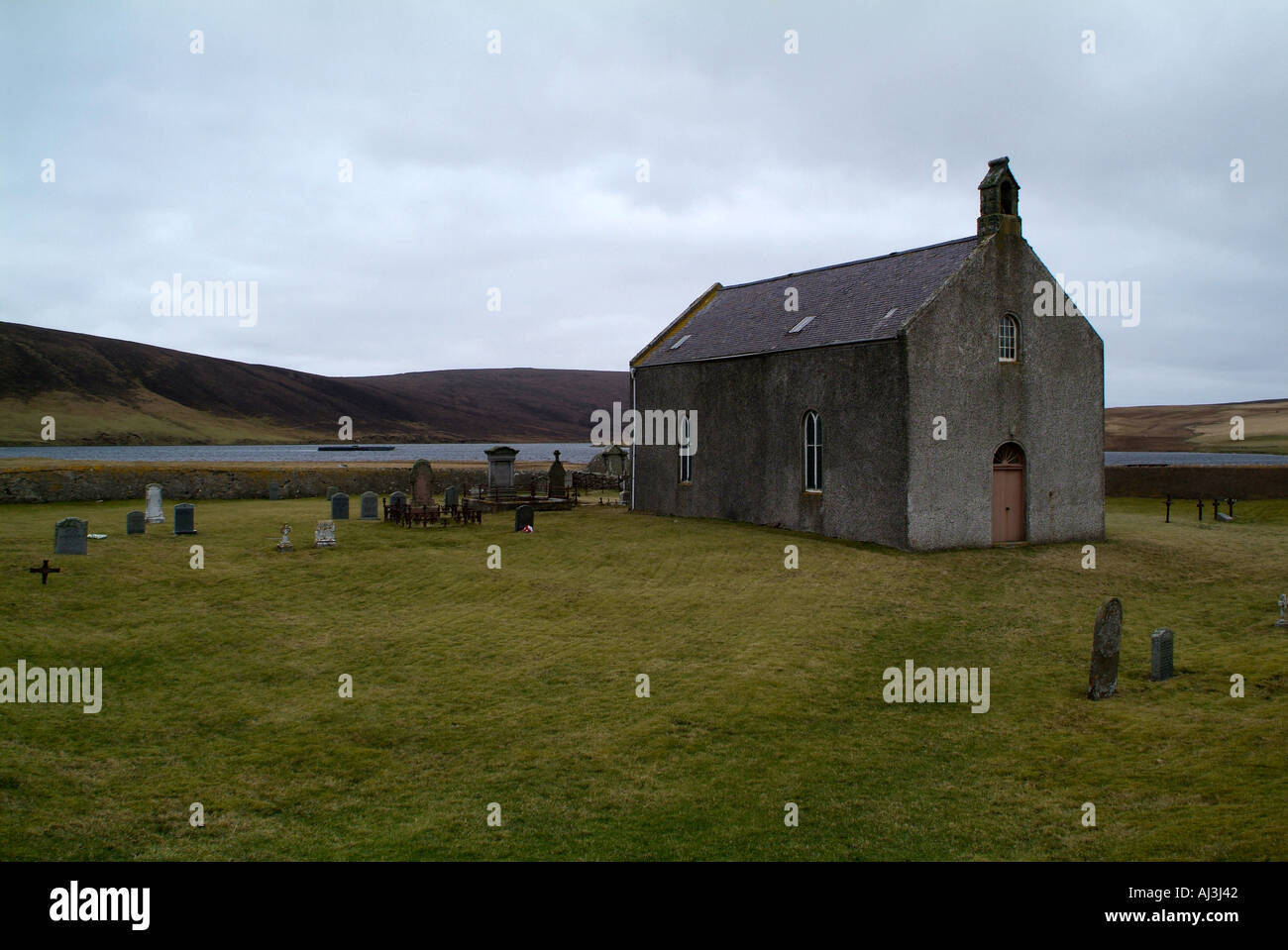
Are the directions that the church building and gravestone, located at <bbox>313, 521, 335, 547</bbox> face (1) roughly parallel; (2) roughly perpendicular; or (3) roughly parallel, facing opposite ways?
roughly parallel

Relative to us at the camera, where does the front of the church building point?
facing the viewer and to the right of the viewer

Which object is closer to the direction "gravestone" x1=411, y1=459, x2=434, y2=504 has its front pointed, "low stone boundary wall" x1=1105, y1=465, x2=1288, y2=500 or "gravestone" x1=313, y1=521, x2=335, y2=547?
the gravestone

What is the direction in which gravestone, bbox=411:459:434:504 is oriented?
toward the camera

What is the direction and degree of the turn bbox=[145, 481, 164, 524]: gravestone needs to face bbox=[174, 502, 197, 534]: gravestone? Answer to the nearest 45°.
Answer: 0° — it already faces it

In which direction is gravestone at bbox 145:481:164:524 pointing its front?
toward the camera

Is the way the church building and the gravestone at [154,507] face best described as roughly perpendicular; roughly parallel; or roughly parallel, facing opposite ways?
roughly parallel

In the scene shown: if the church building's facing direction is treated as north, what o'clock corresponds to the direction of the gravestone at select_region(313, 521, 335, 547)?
The gravestone is roughly at 4 o'clock from the church building.

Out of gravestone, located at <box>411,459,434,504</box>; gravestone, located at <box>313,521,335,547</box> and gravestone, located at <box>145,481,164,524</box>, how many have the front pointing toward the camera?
3

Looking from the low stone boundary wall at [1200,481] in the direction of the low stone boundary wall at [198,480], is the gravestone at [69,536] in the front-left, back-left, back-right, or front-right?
front-left

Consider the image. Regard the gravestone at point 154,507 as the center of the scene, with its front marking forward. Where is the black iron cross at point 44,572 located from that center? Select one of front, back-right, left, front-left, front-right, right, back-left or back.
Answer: front

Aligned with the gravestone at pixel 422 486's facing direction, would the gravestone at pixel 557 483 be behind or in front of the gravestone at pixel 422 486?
behind

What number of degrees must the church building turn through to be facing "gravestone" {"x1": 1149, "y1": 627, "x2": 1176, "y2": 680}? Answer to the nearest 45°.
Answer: approximately 45° to its right
